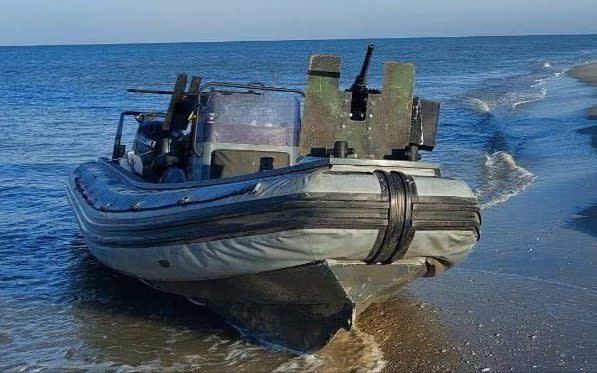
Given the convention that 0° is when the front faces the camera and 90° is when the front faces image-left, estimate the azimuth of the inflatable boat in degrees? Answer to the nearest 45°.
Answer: approximately 315°
